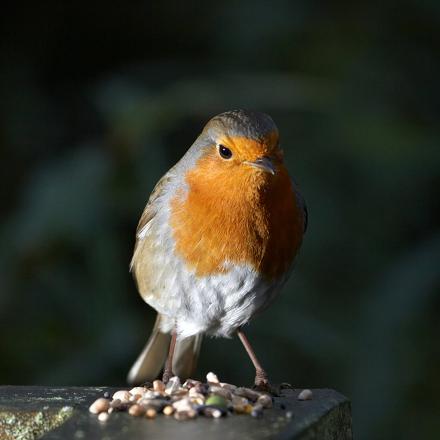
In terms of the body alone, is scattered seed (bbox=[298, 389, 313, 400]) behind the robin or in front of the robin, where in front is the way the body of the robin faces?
in front

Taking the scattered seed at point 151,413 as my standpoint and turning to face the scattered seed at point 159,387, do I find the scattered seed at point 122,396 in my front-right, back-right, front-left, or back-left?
front-left

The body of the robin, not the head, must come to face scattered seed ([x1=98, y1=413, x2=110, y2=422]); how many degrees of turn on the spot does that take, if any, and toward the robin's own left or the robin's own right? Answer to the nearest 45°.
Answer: approximately 45° to the robin's own right

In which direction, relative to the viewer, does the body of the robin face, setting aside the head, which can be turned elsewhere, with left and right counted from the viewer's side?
facing the viewer and to the right of the viewer

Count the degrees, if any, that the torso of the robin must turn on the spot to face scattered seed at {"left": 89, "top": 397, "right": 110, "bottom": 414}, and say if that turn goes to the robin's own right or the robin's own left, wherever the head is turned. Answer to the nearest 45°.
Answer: approximately 45° to the robin's own right

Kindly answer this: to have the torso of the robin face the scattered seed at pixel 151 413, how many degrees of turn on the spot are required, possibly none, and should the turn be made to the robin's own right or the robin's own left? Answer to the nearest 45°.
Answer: approximately 45° to the robin's own right

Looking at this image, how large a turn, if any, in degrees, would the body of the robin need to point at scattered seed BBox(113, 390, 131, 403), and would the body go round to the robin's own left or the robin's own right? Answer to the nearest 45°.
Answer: approximately 45° to the robin's own right

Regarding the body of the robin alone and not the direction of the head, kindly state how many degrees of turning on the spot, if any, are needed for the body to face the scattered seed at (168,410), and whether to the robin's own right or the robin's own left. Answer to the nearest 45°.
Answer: approximately 45° to the robin's own right

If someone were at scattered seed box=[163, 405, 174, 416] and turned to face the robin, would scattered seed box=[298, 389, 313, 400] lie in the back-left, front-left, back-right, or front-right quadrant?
front-right

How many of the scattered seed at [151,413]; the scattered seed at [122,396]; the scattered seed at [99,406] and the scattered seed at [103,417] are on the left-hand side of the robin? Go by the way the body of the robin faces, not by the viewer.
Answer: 0

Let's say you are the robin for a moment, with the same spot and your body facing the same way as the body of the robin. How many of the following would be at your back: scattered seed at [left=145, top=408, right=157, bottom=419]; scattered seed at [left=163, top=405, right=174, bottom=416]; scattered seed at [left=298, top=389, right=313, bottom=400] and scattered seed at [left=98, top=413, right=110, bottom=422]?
0

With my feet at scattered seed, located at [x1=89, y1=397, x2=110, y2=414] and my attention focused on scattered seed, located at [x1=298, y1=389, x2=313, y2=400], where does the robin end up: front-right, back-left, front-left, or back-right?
front-left
